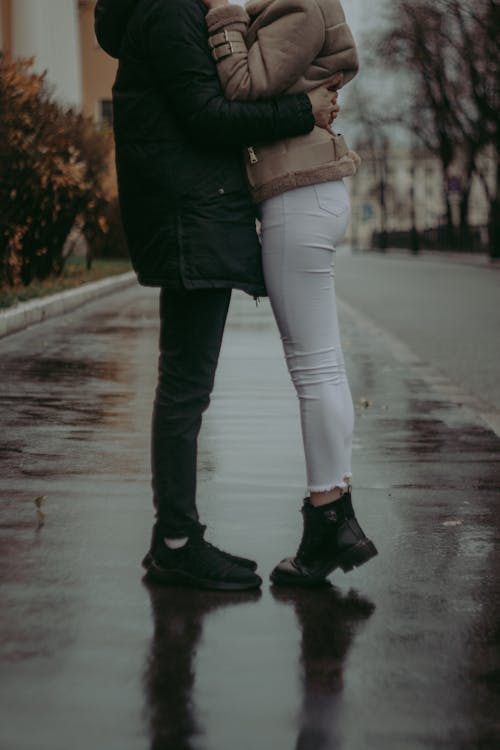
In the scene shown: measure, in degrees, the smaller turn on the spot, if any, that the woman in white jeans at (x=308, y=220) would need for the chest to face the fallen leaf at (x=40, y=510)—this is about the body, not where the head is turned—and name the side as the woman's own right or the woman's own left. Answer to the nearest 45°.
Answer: approximately 45° to the woman's own right

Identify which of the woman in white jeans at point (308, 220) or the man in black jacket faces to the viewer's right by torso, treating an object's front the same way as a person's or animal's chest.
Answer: the man in black jacket

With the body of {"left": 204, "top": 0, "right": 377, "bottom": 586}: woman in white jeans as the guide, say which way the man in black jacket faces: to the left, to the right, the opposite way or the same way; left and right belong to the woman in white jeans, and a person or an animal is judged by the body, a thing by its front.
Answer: the opposite way

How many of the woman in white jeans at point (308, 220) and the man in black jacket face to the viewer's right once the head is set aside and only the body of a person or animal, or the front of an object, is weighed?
1

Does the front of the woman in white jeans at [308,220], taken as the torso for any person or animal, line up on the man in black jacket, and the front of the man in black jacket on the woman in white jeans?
yes

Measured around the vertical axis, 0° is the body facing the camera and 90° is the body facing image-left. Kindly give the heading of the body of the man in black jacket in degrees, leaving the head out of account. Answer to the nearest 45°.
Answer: approximately 270°

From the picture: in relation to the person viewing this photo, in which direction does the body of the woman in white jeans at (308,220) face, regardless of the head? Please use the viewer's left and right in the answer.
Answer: facing to the left of the viewer
